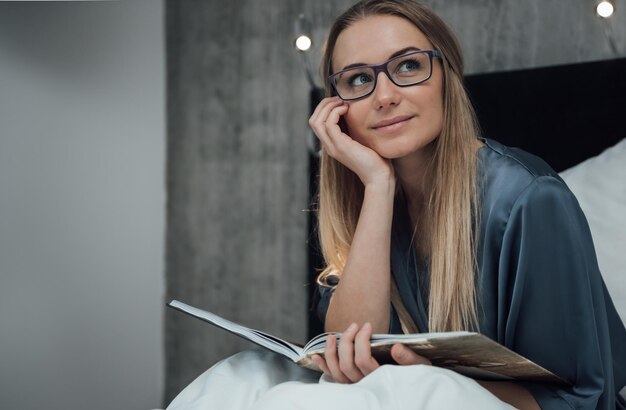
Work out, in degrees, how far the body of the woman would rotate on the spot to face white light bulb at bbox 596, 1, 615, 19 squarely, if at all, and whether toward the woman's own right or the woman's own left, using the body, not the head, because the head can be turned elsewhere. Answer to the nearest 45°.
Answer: approximately 180°

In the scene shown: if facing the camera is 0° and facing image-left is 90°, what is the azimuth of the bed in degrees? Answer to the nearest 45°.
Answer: approximately 45°

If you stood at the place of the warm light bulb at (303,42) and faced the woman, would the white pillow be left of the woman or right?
left

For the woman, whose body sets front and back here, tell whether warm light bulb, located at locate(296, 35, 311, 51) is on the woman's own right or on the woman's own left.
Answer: on the woman's own right

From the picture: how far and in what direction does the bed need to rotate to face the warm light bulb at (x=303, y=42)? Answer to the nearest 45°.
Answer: approximately 90° to its right

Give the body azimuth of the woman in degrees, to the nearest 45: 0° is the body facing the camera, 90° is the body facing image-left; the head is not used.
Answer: approximately 45°

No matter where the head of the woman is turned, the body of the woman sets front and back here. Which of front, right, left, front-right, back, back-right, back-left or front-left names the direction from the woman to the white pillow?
back
